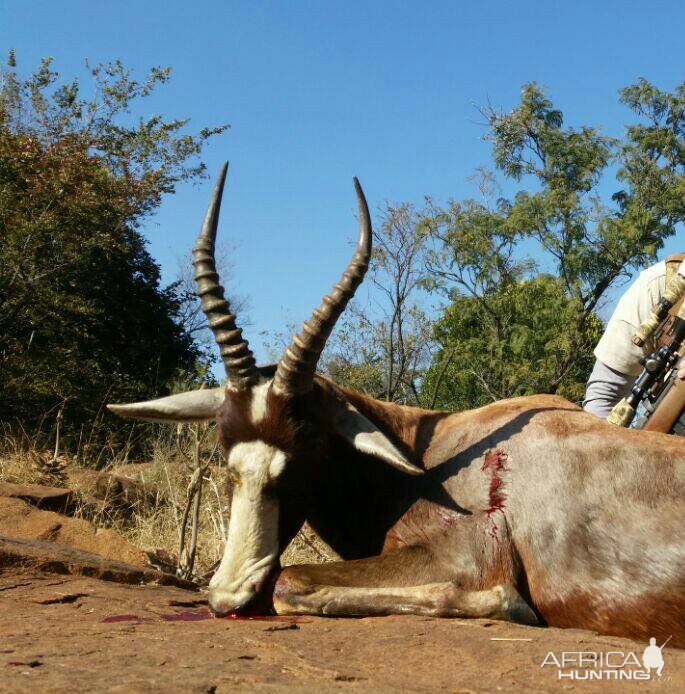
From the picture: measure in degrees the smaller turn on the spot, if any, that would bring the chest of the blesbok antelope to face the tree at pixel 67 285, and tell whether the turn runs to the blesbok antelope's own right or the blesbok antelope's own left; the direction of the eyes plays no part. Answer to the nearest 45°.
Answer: approximately 45° to the blesbok antelope's own right

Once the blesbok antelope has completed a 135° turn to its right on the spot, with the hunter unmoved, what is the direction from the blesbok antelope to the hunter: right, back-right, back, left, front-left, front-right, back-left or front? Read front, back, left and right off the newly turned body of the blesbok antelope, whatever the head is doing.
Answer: front

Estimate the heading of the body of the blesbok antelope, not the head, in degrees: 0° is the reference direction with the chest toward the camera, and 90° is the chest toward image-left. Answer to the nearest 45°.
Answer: approximately 90°
